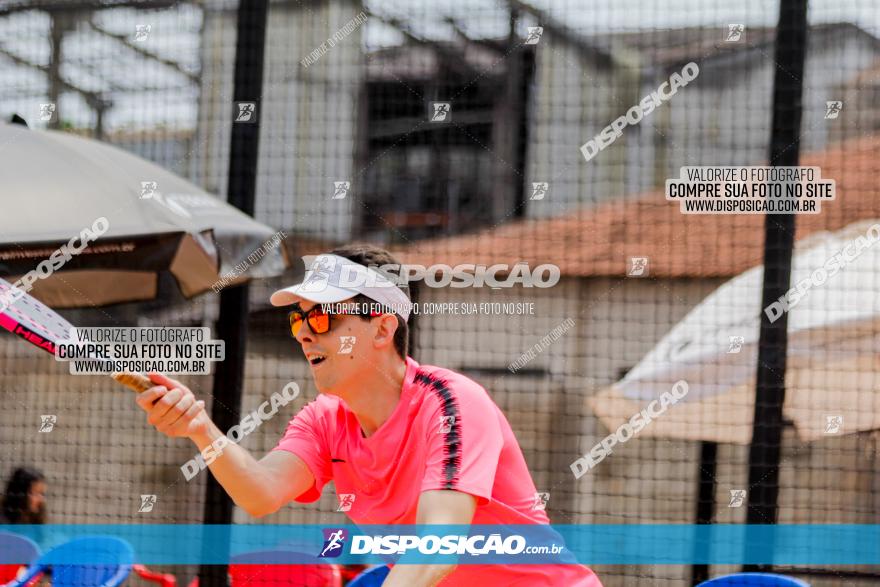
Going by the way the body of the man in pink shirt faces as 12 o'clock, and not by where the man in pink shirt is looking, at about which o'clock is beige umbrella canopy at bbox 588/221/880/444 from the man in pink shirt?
The beige umbrella canopy is roughly at 6 o'clock from the man in pink shirt.

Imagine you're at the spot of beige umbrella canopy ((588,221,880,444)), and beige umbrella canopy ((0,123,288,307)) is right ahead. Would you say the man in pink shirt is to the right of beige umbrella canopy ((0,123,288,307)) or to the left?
left

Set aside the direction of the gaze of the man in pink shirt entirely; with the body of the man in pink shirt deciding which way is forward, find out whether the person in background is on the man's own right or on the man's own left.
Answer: on the man's own right

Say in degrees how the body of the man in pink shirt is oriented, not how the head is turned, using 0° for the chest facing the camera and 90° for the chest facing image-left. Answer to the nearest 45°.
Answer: approximately 45°

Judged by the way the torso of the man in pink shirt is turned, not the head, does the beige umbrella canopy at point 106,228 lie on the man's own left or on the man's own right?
on the man's own right

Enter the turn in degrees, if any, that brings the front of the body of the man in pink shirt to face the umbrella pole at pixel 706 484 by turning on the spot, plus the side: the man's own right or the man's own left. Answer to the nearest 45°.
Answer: approximately 180°
